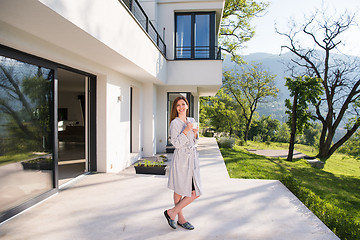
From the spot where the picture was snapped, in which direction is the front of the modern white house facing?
facing to the right of the viewer

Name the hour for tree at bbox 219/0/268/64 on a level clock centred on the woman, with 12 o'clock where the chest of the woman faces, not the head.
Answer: The tree is roughly at 8 o'clock from the woman.

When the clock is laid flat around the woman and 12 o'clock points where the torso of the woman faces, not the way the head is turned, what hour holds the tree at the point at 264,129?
The tree is roughly at 8 o'clock from the woman.

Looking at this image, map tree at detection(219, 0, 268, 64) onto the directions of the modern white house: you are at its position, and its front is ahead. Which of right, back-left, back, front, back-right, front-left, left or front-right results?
front-left

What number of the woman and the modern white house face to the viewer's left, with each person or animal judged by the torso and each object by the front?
0

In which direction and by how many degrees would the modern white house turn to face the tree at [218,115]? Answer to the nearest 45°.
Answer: approximately 45° to its left

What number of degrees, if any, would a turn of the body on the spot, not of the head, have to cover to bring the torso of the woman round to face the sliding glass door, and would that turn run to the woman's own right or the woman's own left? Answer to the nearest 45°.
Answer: approximately 135° to the woman's own right

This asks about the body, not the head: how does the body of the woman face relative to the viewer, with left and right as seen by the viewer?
facing the viewer and to the right of the viewer

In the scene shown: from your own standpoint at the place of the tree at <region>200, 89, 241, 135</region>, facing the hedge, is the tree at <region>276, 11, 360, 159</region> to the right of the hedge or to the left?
left

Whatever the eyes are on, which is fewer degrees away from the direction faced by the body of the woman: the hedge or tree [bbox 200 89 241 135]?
the hedge

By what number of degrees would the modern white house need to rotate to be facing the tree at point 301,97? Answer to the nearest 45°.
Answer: approximately 45° to its left

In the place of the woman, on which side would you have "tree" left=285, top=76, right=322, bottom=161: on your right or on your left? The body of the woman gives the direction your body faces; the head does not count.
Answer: on your left

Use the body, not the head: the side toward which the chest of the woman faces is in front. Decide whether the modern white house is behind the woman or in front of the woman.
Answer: behind
